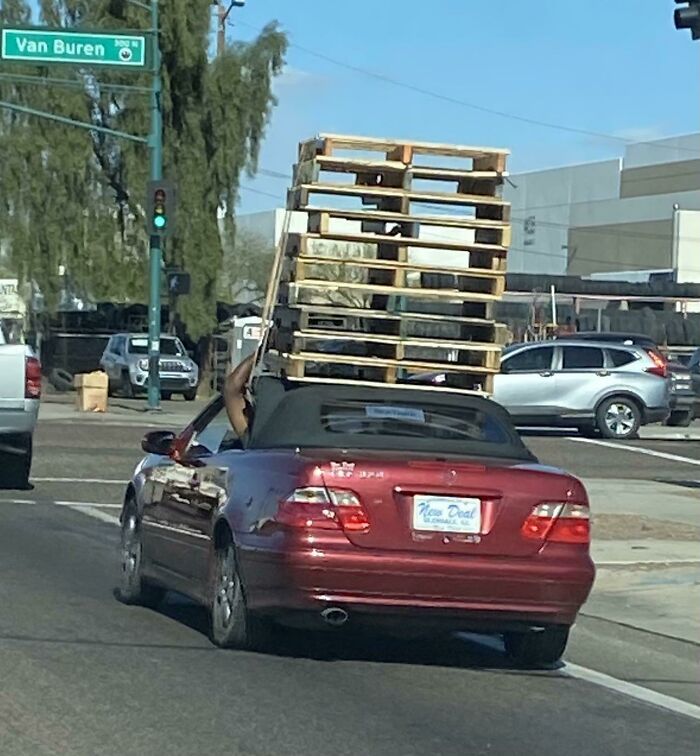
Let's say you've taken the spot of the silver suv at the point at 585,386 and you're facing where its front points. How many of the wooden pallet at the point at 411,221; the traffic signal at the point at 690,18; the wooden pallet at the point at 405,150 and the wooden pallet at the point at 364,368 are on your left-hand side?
4

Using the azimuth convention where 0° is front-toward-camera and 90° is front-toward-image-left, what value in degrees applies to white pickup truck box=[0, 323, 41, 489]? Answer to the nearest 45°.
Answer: approximately 180°

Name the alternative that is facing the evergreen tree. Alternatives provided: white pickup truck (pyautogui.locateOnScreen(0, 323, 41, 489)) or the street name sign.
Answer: the white pickup truck

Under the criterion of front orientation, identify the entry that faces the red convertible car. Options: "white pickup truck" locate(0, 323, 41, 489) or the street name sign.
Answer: the street name sign

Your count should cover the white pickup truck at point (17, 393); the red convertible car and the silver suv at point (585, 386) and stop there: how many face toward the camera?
0

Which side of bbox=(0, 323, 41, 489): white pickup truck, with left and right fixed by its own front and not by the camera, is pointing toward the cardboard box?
front

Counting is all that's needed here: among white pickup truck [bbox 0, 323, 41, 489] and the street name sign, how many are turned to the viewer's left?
0

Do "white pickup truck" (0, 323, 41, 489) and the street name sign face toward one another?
yes

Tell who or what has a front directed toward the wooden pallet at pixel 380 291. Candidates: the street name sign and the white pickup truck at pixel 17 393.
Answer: the street name sign

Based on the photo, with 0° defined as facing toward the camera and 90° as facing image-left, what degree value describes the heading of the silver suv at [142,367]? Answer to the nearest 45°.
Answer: approximately 315°

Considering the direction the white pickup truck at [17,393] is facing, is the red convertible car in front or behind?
behind

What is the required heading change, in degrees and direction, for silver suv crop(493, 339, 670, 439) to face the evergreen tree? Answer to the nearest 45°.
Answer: approximately 45° to its right

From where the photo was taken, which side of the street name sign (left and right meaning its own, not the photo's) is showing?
front

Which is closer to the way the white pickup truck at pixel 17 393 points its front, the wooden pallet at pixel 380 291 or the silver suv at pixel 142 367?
the silver suv

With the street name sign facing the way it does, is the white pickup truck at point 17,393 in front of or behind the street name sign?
in front

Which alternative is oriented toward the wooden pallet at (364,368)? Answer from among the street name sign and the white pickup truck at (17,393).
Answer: the street name sign

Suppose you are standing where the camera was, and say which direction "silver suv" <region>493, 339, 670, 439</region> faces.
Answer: facing to the left of the viewer
